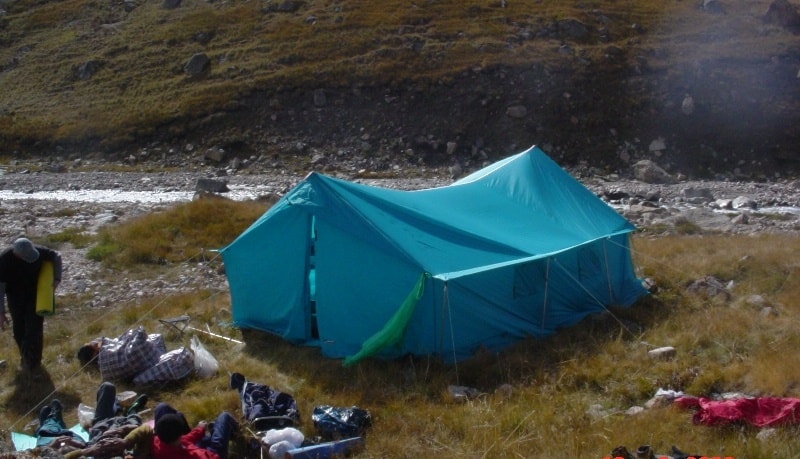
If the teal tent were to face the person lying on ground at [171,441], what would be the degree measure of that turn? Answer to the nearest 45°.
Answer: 0° — it already faces them

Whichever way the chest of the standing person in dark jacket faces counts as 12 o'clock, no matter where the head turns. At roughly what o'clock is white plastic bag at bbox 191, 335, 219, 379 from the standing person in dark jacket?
The white plastic bag is roughly at 10 o'clock from the standing person in dark jacket.

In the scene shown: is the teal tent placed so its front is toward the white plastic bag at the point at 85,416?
yes

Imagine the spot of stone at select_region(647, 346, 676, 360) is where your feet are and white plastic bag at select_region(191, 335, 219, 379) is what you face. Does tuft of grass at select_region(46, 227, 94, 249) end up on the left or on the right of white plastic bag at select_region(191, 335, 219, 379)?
right

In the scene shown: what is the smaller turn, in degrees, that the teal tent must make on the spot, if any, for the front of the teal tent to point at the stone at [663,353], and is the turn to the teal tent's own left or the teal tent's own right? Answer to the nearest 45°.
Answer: approximately 90° to the teal tent's own left

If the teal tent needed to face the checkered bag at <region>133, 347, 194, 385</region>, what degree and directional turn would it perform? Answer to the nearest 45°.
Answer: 0° — it already faces it

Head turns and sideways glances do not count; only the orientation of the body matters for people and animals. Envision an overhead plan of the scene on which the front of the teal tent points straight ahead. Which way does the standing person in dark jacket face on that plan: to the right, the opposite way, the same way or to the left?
to the left

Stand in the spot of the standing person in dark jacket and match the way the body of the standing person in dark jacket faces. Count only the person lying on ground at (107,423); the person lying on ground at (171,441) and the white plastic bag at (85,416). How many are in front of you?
3

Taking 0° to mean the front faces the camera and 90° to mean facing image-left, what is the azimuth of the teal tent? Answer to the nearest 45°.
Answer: approximately 45°

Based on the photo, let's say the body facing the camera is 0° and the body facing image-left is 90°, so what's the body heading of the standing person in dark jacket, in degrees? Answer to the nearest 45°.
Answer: approximately 0°

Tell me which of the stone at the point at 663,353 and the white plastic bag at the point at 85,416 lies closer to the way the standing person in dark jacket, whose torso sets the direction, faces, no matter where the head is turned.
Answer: the white plastic bag

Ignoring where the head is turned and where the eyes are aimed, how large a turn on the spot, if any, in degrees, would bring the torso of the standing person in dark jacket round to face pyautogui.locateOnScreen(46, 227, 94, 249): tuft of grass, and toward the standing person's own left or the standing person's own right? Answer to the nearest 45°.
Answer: approximately 180°

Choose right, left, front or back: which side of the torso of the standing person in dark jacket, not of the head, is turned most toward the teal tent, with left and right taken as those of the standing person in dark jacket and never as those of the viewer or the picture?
left
